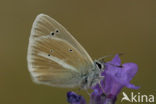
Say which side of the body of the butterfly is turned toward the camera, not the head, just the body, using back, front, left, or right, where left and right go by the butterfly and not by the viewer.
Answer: right
